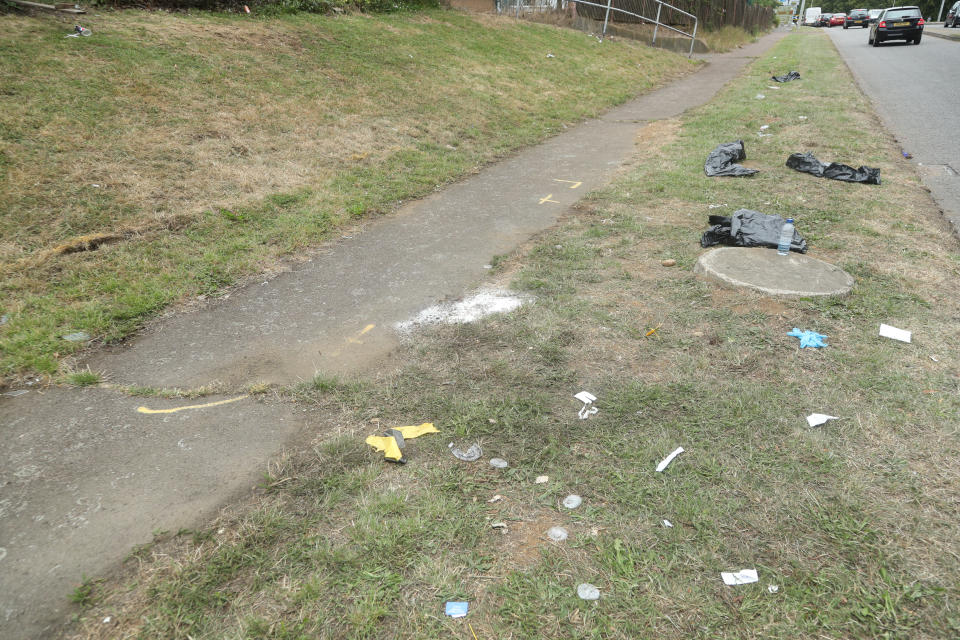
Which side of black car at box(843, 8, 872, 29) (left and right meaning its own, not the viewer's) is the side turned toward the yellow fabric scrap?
back

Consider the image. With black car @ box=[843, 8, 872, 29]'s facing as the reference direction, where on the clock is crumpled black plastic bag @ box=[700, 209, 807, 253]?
The crumpled black plastic bag is roughly at 6 o'clock from the black car.

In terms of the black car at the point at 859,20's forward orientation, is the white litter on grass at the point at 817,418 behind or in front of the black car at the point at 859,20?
behind

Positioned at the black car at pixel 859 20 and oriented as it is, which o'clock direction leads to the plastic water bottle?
The plastic water bottle is roughly at 6 o'clock from the black car.

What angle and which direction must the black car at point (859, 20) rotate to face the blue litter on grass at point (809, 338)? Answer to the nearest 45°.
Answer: approximately 180°

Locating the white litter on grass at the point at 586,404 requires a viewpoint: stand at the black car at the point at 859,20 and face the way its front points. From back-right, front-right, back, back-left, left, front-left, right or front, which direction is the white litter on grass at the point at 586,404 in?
back

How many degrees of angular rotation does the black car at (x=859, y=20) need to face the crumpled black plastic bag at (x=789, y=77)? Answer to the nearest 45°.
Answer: approximately 180°

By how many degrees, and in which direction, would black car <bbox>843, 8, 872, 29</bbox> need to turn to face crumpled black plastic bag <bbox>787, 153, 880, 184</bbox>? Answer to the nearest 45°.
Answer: approximately 180°

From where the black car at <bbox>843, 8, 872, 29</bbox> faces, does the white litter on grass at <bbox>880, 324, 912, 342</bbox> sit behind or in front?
behind

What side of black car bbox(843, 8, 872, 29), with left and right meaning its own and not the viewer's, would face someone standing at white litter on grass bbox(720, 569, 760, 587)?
back

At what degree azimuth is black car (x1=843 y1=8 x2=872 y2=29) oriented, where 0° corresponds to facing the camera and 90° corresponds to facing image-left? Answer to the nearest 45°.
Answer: approximately 180°

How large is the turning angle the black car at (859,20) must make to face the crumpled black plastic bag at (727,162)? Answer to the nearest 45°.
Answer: approximately 180°

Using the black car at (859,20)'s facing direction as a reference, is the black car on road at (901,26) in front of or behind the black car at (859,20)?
behind

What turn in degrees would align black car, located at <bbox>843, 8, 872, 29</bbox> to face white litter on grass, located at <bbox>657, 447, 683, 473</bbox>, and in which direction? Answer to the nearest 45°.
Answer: approximately 180°

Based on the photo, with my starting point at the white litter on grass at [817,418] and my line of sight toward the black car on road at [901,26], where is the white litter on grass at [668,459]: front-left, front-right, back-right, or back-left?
back-left
